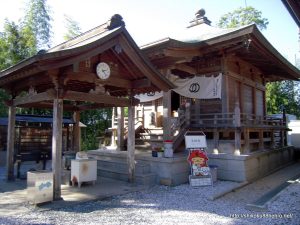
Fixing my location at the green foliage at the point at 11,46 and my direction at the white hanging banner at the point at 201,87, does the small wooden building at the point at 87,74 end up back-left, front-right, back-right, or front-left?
front-right

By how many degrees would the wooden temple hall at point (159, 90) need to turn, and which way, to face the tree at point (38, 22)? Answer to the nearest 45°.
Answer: approximately 90° to its right

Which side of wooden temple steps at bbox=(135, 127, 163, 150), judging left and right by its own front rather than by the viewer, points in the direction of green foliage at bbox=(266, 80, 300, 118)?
back

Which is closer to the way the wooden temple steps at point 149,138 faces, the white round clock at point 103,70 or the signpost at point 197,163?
the white round clock

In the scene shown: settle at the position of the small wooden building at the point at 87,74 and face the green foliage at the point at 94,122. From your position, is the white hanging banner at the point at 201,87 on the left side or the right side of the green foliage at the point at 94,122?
right

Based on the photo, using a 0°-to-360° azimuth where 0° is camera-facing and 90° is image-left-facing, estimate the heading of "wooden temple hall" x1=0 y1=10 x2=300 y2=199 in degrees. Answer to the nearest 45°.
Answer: approximately 45°

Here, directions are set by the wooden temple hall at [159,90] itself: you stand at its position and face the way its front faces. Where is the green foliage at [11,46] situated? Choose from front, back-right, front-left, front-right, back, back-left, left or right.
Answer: right

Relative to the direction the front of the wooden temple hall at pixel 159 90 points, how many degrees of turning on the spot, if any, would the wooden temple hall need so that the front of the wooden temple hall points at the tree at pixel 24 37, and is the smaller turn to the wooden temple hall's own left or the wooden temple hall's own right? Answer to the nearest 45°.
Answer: approximately 90° to the wooden temple hall's own right

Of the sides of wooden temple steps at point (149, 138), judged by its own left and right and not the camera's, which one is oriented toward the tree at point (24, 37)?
right

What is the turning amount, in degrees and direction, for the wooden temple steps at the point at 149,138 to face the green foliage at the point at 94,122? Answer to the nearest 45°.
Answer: approximately 135° to its right
